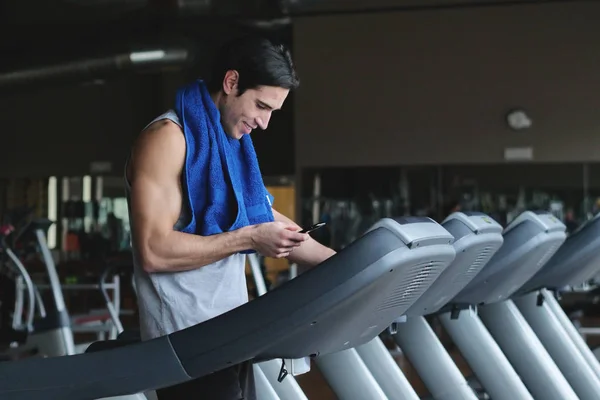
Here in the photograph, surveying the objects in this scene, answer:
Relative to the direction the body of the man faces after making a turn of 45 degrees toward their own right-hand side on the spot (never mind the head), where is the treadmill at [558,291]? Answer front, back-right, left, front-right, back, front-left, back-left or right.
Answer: back-left

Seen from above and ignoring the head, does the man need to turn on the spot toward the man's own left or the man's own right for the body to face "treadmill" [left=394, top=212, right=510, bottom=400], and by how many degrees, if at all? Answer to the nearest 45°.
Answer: approximately 90° to the man's own left

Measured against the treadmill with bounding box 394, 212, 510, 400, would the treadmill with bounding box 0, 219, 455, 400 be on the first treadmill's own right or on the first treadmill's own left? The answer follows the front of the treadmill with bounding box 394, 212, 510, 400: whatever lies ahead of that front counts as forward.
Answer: on the first treadmill's own right

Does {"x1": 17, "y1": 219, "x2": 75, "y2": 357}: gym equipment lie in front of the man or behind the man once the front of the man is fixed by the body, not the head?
behind

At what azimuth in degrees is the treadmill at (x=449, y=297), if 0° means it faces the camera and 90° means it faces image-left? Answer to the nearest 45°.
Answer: approximately 315°

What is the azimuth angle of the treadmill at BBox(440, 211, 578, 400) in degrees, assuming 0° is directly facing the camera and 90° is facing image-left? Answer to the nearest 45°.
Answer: approximately 315°

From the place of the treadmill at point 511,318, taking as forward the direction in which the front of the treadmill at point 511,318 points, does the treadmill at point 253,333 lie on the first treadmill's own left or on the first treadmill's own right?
on the first treadmill's own right

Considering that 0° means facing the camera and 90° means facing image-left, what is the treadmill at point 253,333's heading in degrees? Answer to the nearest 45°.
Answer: approximately 315°
